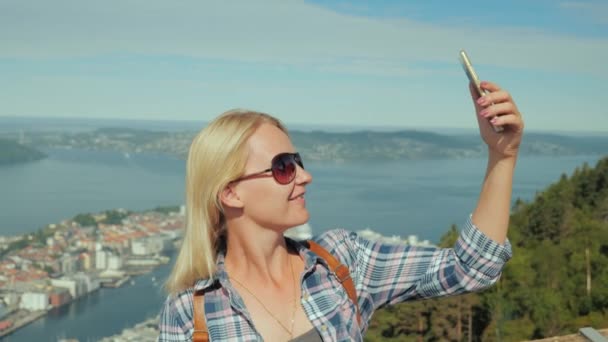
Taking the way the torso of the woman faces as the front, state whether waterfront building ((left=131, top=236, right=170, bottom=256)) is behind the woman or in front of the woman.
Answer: behind

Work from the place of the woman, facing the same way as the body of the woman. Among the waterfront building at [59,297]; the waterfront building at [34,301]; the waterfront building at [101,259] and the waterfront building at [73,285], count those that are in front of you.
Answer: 0

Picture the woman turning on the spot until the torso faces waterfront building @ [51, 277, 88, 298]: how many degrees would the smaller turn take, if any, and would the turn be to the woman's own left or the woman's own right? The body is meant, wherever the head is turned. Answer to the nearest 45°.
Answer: approximately 135° to the woman's own left

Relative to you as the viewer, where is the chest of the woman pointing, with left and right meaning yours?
facing the viewer and to the right of the viewer

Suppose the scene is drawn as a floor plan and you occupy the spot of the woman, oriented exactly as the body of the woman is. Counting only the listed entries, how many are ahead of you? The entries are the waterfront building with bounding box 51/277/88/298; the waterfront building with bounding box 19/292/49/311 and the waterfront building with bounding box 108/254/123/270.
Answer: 0

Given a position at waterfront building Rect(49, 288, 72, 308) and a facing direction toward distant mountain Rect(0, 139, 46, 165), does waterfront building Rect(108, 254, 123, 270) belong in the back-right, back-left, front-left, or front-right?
front-right

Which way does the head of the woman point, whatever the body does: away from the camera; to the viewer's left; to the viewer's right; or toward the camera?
to the viewer's right

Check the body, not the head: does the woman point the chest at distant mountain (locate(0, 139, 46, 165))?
no

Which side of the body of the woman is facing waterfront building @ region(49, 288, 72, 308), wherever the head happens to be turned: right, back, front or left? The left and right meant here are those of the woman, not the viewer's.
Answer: back

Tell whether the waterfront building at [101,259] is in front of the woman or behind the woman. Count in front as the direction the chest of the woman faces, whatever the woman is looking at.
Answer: behind

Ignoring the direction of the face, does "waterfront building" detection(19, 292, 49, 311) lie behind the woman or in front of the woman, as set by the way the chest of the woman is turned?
behind
